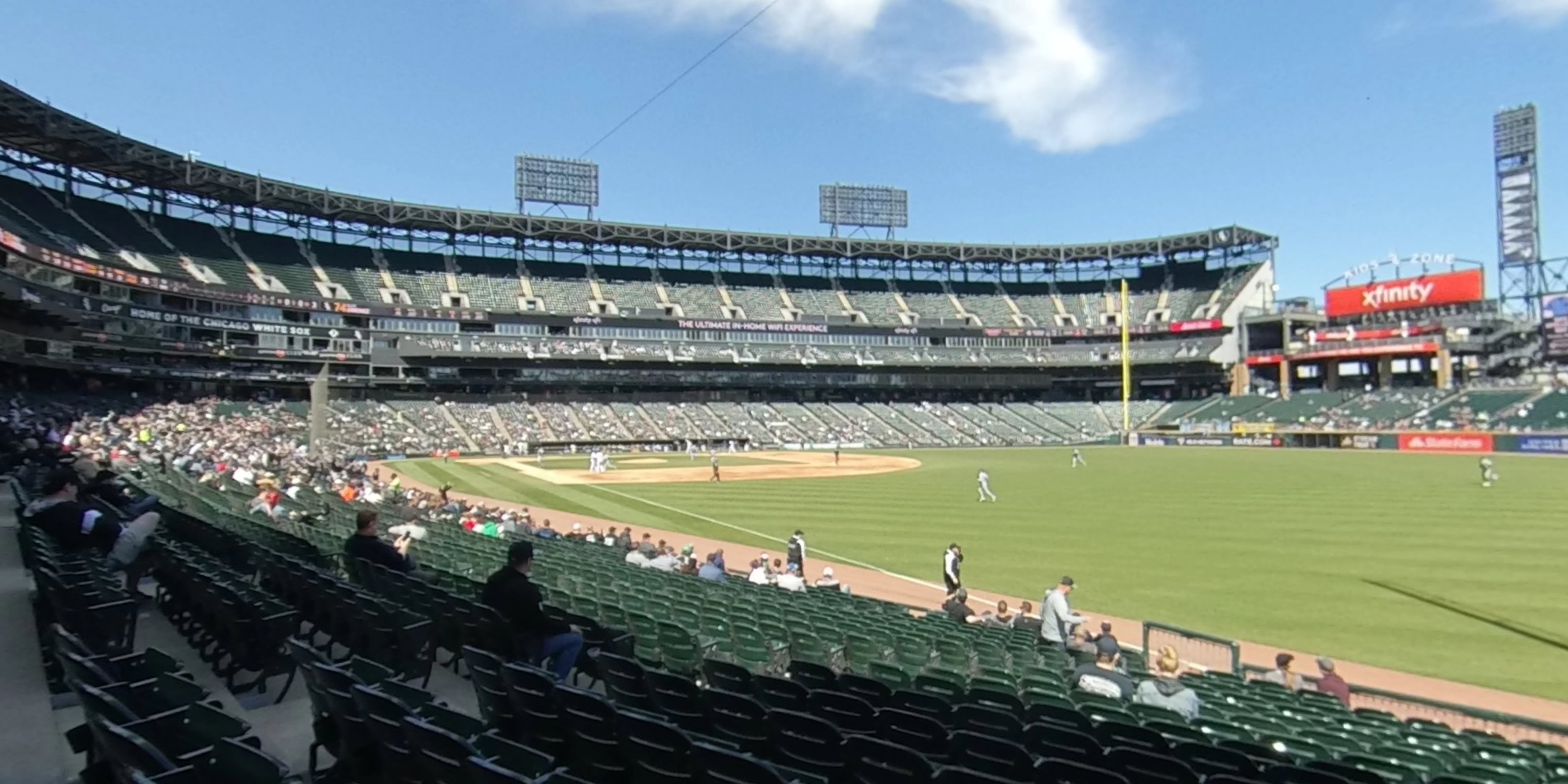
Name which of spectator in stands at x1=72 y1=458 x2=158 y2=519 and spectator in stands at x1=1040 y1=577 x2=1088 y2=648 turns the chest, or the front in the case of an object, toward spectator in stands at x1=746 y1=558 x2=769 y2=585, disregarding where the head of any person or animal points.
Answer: spectator in stands at x1=72 y1=458 x2=158 y2=519

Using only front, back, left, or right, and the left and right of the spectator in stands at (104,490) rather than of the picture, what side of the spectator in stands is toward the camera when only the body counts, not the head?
right

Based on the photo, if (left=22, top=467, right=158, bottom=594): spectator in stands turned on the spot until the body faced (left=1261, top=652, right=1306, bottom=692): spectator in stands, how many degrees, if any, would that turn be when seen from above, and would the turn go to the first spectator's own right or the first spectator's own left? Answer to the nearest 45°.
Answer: approximately 45° to the first spectator's own right

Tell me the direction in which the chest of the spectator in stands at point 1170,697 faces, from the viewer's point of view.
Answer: away from the camera

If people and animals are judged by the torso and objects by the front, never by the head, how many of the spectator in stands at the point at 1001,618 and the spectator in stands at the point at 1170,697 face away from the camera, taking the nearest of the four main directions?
2

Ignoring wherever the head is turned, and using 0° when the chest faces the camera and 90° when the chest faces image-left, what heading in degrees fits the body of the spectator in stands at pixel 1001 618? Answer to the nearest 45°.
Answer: approximately 180°

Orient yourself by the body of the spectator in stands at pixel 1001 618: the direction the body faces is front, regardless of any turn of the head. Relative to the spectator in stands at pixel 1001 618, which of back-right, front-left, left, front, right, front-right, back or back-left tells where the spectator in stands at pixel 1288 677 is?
back-right

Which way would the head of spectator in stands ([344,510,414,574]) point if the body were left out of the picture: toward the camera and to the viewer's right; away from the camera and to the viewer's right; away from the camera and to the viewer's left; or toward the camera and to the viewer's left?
away from the camera and to the viewer's right
